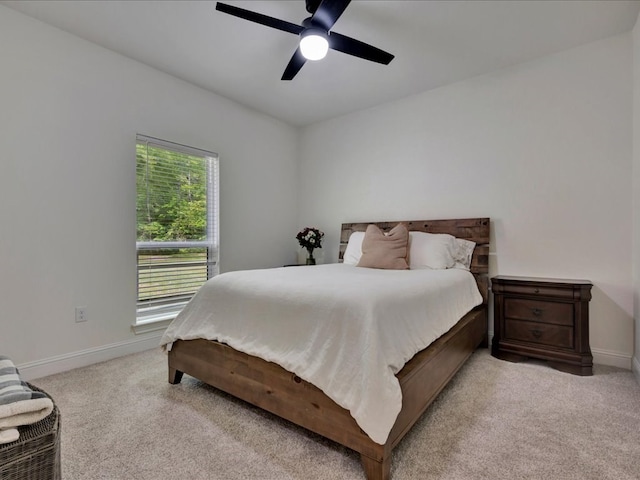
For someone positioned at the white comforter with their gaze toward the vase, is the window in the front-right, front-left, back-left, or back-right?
front-left

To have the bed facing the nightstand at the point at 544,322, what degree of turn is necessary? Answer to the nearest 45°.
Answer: approximately 180°

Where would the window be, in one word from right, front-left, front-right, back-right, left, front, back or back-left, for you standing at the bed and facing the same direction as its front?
right

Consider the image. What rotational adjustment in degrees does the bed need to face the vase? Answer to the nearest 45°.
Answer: approximately 135° to its right

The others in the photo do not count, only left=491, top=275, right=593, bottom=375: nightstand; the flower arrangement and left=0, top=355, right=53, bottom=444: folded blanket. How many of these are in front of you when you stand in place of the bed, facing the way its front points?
1

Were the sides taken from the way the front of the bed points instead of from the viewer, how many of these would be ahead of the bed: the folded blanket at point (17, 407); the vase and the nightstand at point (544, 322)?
1

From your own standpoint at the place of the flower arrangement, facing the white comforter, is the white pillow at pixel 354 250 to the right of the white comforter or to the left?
left

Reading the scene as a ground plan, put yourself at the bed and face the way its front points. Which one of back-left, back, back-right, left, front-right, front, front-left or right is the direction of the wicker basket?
front

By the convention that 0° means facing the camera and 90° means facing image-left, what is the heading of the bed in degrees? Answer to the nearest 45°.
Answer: approximately 45°

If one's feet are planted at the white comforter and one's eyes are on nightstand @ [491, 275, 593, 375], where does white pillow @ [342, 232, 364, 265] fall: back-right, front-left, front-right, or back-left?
front-left

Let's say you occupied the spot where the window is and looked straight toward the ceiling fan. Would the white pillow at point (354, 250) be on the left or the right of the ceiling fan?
left
